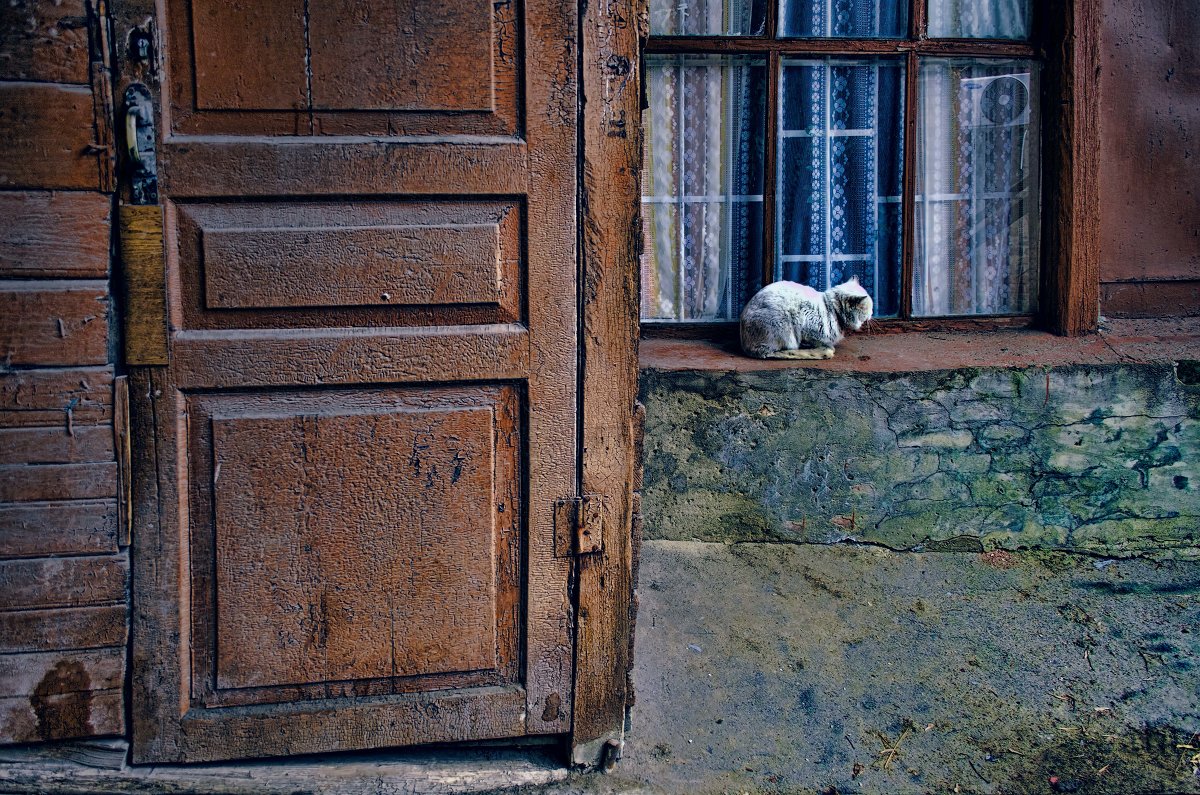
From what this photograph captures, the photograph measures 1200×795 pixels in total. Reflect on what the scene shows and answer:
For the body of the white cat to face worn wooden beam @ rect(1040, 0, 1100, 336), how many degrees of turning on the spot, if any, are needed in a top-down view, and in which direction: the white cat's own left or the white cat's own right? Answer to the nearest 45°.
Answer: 0° — it already faces it

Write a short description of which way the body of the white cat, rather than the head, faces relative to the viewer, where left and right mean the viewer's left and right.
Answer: facing to the right of the viewer

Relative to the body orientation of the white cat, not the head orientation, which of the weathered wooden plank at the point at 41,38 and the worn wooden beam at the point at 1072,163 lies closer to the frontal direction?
the worn wooden beam
